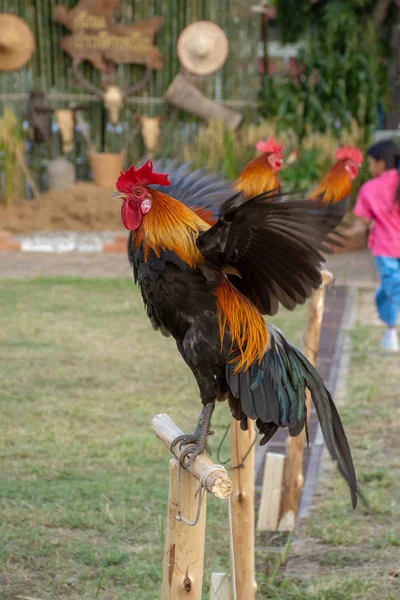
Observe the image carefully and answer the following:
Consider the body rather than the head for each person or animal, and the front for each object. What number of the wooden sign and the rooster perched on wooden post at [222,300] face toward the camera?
1

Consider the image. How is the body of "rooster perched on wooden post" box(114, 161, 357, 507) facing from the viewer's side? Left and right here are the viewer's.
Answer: facing to the left of the viewer

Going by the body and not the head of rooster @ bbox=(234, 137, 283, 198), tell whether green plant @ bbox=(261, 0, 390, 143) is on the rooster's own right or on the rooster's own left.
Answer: on the rooster's own left

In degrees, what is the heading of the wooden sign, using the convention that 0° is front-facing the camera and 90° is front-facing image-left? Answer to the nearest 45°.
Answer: approximately 0°

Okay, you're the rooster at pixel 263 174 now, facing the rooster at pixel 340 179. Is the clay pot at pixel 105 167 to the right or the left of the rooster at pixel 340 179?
left

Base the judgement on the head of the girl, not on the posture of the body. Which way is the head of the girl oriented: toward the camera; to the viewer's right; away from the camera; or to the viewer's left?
to the viewer's left
